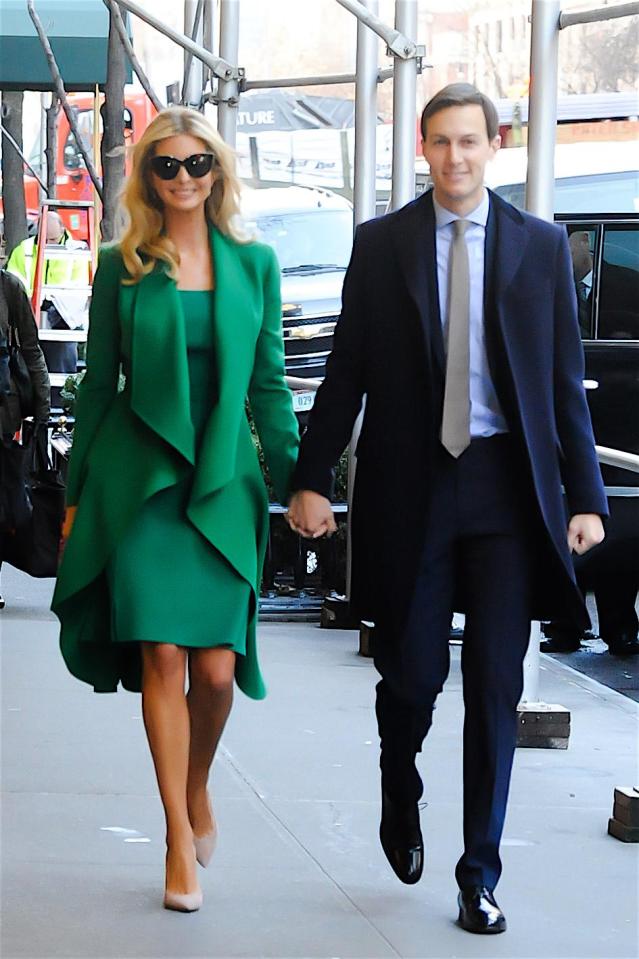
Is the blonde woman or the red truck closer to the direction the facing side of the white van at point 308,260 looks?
the blonde woman

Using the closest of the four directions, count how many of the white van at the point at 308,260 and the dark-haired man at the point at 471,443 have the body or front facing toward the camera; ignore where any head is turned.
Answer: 2

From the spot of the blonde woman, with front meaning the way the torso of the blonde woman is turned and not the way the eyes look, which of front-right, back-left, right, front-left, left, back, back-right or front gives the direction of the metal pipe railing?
back-left

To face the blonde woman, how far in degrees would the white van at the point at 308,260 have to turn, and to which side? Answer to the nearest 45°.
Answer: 0° — it already faces them

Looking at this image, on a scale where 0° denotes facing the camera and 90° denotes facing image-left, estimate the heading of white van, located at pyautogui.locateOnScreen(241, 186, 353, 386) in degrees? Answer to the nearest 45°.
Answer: approximately 0°

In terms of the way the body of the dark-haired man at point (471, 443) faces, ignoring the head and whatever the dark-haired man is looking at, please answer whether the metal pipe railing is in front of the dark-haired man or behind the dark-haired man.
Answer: behind

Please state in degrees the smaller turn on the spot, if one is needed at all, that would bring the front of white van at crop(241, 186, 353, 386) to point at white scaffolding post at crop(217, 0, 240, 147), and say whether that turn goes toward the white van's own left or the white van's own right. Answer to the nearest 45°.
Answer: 0° — it already faces it

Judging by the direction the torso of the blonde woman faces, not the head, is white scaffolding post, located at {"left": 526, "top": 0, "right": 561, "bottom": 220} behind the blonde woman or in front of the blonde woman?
behind

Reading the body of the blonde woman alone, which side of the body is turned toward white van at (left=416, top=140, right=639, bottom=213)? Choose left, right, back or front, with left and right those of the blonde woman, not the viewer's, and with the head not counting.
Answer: back

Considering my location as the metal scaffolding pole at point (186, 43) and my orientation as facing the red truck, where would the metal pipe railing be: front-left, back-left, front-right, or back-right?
back-right

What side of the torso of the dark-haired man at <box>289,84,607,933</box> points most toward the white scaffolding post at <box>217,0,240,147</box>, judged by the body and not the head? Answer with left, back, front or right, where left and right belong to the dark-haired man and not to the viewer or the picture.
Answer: back

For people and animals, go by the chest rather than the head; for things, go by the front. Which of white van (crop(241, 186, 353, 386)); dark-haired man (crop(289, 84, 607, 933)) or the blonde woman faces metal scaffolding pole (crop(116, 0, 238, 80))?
the white van

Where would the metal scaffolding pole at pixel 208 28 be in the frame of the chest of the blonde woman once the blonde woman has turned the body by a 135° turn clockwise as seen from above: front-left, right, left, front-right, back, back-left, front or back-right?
front-right
